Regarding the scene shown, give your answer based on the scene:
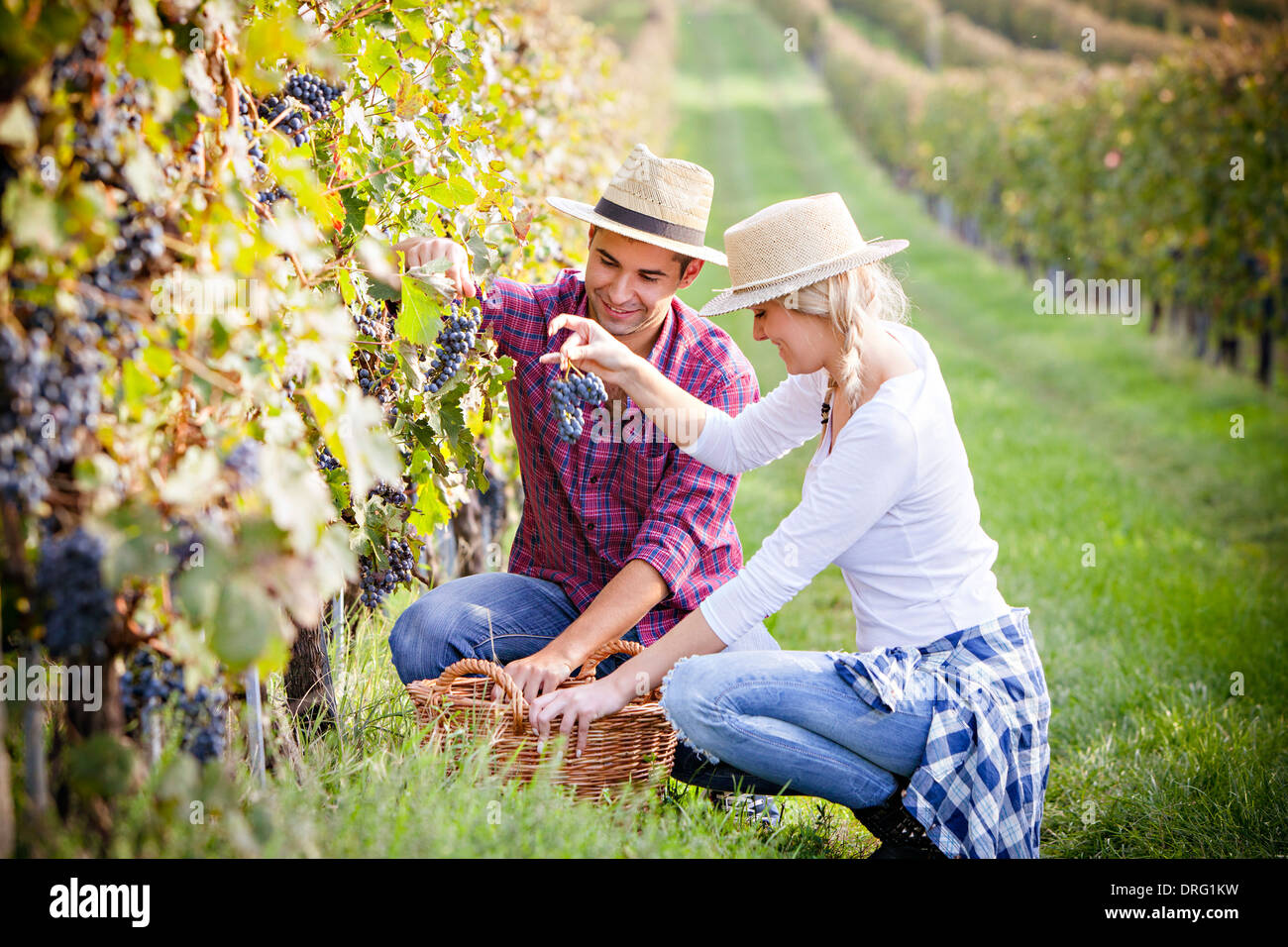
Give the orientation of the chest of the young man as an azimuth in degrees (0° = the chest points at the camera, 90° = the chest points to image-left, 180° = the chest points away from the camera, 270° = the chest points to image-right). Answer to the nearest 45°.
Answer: approximately 45°

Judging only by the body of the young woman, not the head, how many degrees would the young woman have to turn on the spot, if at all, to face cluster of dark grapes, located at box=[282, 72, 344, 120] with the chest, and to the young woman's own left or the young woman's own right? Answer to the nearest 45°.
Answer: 0° — they already face it

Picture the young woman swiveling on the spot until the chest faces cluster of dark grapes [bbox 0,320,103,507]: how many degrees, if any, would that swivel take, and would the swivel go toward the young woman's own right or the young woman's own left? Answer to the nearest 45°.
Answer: approximately 45° to the young woman's own left

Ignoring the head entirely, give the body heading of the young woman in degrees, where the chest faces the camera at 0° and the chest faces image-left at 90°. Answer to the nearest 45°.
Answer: approximately 90°

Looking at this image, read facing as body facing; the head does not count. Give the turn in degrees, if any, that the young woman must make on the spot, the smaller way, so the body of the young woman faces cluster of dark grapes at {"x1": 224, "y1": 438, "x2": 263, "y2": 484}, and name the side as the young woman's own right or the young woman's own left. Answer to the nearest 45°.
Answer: approximately 45° to the young woman's own left

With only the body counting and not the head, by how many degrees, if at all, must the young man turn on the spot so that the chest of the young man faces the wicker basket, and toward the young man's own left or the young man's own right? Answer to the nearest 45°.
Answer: approximately 45° to the young man's own left
